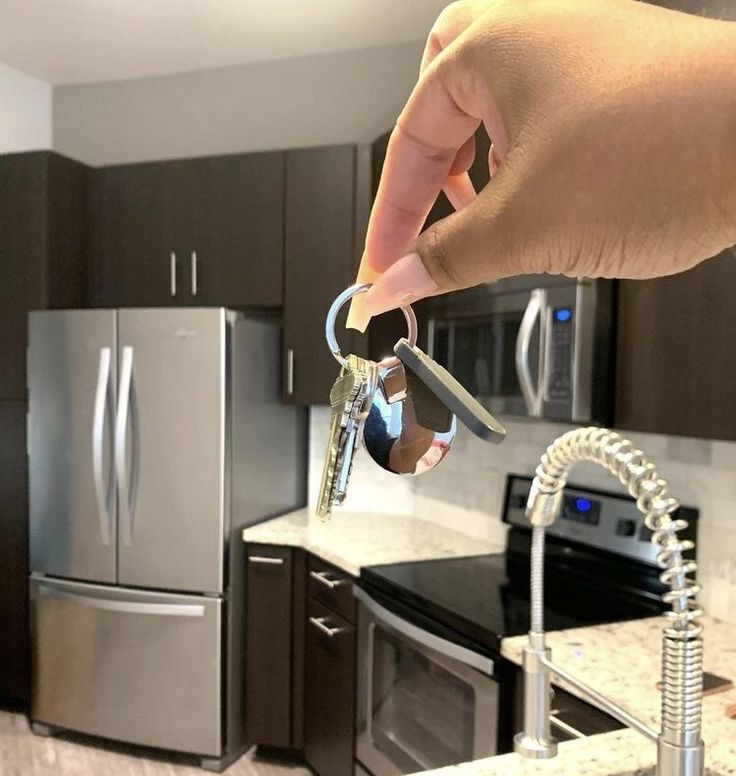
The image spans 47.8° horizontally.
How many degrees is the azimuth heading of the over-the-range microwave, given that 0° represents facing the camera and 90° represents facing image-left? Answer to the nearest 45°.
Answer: approximately 45°

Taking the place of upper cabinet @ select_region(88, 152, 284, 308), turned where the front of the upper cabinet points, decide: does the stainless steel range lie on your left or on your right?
on your left

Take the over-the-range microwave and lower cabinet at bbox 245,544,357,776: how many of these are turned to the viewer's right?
0

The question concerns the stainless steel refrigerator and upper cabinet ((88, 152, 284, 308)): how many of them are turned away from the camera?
0

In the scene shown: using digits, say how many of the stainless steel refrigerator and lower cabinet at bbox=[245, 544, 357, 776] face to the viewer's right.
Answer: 0

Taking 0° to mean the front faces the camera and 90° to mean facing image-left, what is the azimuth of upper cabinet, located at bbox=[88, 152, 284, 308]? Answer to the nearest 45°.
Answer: approximately 45°

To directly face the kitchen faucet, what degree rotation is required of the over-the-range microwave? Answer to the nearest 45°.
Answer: approximately 45° to its left
